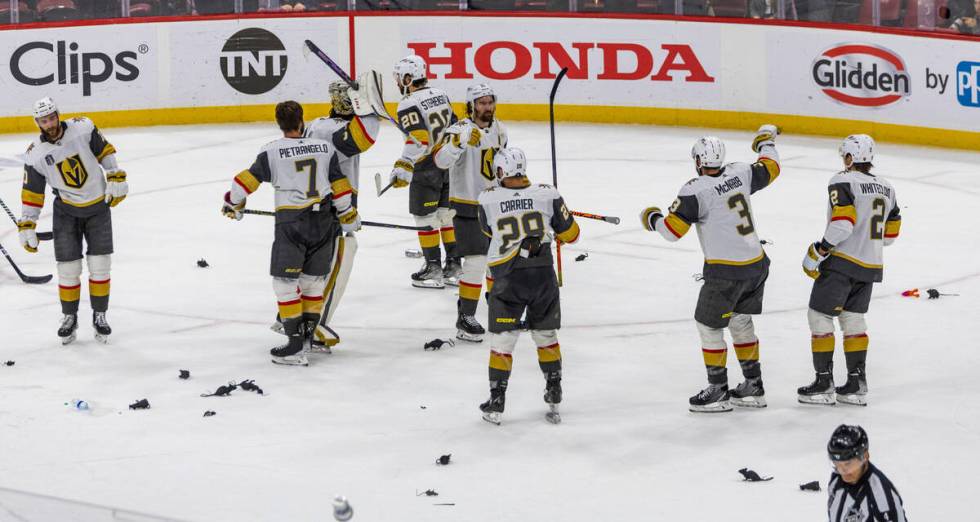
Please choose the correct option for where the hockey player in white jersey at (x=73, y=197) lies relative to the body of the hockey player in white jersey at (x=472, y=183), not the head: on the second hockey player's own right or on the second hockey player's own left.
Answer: on the second hockey player's own right

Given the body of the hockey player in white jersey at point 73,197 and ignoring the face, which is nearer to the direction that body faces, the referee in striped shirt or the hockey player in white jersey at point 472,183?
the referee in striped shirt

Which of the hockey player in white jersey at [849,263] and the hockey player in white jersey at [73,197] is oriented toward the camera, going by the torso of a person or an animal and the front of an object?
the hockey player in white jersey at [73,197]

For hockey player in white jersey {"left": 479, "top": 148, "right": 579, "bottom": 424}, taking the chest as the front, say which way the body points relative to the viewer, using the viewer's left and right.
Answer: facing away from the viewer

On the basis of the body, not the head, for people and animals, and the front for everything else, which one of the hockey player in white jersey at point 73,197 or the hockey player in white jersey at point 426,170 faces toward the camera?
the hockey player in white jersey at point 73,197

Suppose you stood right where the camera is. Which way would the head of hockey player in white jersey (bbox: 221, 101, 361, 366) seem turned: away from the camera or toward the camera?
away from the camera

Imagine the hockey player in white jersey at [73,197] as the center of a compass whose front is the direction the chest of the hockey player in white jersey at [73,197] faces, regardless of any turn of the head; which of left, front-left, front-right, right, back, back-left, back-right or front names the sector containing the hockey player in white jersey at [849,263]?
front-left

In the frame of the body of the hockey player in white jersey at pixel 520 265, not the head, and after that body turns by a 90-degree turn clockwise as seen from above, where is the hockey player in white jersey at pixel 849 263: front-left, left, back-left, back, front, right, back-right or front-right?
front

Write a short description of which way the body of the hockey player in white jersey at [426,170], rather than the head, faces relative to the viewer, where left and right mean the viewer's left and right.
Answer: facing away from the viewer and to the left of the viewer

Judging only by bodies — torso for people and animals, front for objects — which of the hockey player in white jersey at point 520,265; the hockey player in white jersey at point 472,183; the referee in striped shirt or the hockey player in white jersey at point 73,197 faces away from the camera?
the hockey player in white jersey at point 520,265

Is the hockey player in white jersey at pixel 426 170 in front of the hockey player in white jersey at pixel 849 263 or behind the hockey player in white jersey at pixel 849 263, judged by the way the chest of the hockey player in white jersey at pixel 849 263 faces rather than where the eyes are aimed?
in front

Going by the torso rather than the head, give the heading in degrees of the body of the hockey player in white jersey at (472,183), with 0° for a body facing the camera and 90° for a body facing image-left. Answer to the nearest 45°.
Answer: approximately 315°

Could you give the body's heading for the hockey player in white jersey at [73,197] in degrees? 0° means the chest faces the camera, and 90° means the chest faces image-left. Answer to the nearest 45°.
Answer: approximately 0°

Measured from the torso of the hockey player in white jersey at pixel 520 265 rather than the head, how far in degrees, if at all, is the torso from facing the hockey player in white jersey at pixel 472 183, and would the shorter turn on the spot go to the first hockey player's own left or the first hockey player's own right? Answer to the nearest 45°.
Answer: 0° — they already face them
